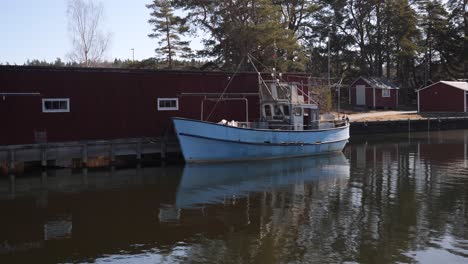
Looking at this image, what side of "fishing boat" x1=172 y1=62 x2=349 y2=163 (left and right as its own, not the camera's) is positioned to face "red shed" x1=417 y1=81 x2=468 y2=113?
back

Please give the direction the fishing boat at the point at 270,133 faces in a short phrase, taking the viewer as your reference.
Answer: facing the viewer and to the left of the viewer

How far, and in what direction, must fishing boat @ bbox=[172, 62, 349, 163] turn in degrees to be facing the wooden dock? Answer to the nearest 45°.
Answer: approximately 45° to its right

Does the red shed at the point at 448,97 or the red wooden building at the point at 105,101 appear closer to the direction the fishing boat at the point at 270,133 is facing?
the red wooden building
